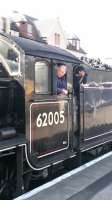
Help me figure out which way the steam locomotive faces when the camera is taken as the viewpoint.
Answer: facing the viewer and to the left of the viewer
